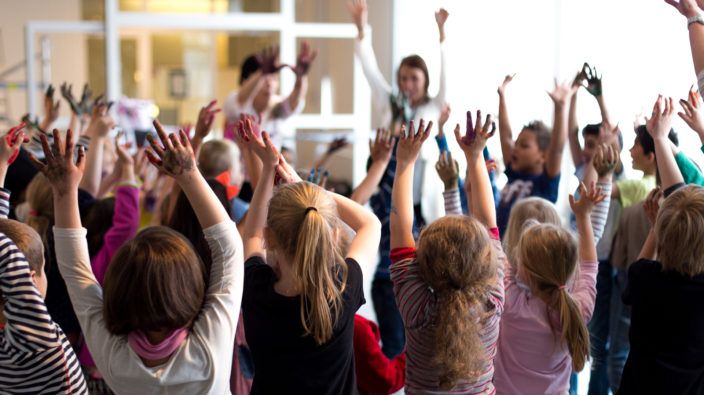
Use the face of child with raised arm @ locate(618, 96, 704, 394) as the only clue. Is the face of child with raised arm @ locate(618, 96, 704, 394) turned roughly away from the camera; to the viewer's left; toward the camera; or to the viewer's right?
away from the camera

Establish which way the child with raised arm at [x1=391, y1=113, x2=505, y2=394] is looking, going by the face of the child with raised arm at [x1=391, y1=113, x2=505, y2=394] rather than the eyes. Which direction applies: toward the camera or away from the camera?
away from the camera

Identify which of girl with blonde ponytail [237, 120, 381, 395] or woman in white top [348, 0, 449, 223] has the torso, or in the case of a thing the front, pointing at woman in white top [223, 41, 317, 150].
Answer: the girl with blonde ponytail

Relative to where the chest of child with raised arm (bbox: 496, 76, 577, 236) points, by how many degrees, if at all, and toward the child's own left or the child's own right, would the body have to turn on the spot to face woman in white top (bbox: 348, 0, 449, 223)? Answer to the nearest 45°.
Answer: approximately 90° to the child's own right

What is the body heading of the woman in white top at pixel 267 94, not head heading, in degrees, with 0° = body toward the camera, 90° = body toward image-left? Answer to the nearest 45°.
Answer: approximately 315°

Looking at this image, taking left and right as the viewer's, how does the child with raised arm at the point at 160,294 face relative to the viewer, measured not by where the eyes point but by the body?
facing away from the viewer

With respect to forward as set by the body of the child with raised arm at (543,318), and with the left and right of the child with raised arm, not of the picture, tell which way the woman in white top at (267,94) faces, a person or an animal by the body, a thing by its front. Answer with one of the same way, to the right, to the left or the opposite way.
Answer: the opposite way

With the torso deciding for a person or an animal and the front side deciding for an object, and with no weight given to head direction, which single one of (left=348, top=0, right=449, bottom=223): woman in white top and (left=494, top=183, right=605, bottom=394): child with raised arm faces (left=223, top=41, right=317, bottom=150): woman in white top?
the child with raised arm

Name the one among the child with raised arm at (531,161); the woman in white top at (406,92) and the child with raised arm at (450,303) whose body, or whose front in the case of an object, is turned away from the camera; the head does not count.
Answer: the child with raised arm at (450,303)

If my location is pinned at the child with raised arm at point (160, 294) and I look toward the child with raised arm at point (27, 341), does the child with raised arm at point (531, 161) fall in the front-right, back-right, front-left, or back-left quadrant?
back-right

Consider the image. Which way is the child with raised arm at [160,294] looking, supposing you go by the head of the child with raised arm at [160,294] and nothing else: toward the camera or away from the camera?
away from the camera
